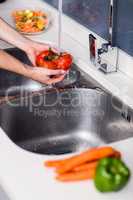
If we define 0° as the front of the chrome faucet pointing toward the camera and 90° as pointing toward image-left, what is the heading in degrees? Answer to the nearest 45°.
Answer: approximately 45°

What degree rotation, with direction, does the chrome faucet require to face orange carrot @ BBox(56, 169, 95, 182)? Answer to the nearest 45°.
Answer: approximately 45° to its left

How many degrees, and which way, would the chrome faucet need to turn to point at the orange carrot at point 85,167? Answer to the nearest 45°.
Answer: approximately 45° to its left

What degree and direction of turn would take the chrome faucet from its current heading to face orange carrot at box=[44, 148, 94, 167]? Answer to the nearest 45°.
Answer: approximately 45° to its left
